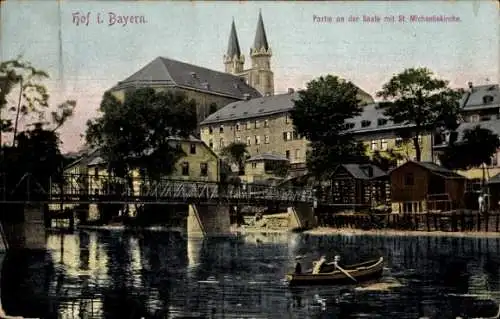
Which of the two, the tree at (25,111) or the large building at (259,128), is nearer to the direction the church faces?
the large building

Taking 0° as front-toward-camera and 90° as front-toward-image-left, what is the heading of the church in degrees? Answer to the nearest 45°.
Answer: approximately 225°

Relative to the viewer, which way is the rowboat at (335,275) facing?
to the viewer's right

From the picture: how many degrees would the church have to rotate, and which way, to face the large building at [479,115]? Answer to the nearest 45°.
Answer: approximately 45° to its right
